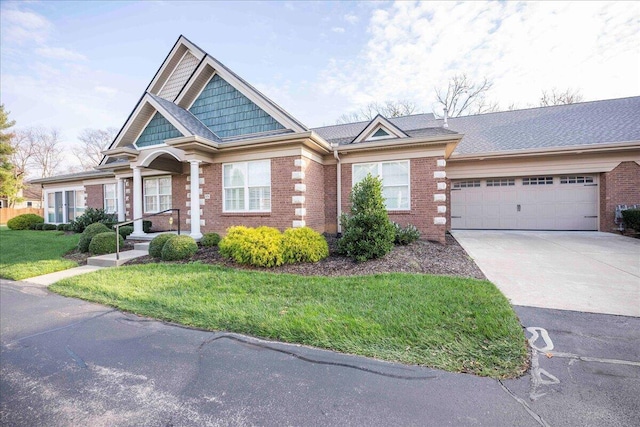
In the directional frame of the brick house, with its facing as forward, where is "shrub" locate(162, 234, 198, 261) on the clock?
The shrub is roughly at 2 o'clock from the brick house.

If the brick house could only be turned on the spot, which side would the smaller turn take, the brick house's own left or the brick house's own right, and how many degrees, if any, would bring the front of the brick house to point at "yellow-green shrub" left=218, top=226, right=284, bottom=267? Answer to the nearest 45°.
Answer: approximately 45° to the brick house's own right

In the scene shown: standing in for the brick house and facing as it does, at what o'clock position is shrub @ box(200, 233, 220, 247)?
The shrub is roughly at 2 o'clock from the brick house.

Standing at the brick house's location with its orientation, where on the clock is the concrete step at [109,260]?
The concrete step is roughly at 2 o'clock from the brick house.

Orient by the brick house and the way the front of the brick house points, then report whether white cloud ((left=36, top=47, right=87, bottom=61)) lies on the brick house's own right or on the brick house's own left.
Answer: on the brick house's own right

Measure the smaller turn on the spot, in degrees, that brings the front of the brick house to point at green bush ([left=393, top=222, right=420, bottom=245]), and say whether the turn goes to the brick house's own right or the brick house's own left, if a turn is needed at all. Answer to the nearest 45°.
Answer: approximately 45° to the brick house's own left

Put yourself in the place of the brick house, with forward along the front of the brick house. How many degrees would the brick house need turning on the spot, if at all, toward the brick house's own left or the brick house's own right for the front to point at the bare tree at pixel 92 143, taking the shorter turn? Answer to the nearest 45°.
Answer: approximately 135° to the brick house's own right

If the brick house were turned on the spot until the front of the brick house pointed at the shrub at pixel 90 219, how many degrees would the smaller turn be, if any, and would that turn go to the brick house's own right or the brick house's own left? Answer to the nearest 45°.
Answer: approximately 90° to the brick house's own right

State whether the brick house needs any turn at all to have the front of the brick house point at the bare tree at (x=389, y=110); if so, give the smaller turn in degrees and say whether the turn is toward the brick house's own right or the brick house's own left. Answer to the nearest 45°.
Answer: approximately 180°

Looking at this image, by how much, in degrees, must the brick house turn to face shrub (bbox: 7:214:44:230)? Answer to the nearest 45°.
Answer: approximately 90° to its right

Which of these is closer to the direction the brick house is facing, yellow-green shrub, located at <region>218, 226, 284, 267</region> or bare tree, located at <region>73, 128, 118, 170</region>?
the yellow-green shrub

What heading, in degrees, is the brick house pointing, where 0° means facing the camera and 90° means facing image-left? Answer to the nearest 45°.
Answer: approximately 0°

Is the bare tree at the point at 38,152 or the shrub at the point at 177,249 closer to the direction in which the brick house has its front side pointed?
the shrub
